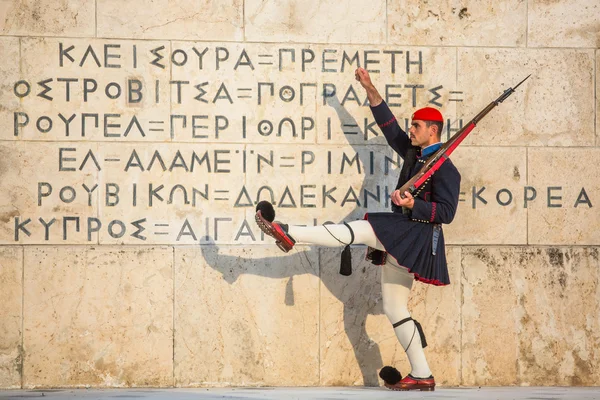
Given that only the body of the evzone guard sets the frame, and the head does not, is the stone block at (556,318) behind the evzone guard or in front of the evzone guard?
behind

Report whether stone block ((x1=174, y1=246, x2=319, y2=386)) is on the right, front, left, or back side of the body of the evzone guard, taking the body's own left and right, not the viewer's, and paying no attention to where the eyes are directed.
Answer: front

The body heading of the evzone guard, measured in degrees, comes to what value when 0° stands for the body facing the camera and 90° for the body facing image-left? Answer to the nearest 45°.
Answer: approximately 90°

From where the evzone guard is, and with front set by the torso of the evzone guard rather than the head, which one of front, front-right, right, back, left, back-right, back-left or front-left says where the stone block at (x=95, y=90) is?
front

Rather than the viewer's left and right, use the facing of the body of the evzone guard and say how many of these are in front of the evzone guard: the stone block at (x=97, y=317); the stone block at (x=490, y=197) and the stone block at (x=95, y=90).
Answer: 2

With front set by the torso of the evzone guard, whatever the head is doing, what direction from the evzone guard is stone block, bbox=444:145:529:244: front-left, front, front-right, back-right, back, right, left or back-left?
back-right

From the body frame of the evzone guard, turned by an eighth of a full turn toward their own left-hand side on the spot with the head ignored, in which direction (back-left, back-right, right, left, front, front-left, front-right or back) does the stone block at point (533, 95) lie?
back
